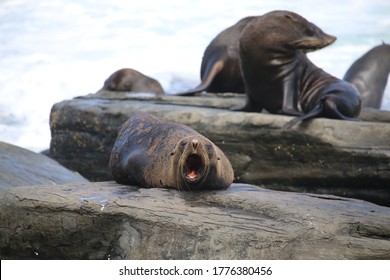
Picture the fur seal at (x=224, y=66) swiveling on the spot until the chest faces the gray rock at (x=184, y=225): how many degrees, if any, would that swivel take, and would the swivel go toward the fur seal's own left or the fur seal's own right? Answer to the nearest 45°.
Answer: approximately 90° to the fur seal's own right

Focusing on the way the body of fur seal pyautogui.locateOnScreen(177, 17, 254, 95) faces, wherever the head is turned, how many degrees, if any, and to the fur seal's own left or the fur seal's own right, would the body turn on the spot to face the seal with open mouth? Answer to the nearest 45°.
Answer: approximately 90° to the fur seal's own right

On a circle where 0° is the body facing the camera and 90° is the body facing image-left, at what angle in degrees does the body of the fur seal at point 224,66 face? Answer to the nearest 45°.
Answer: approximately 270°
